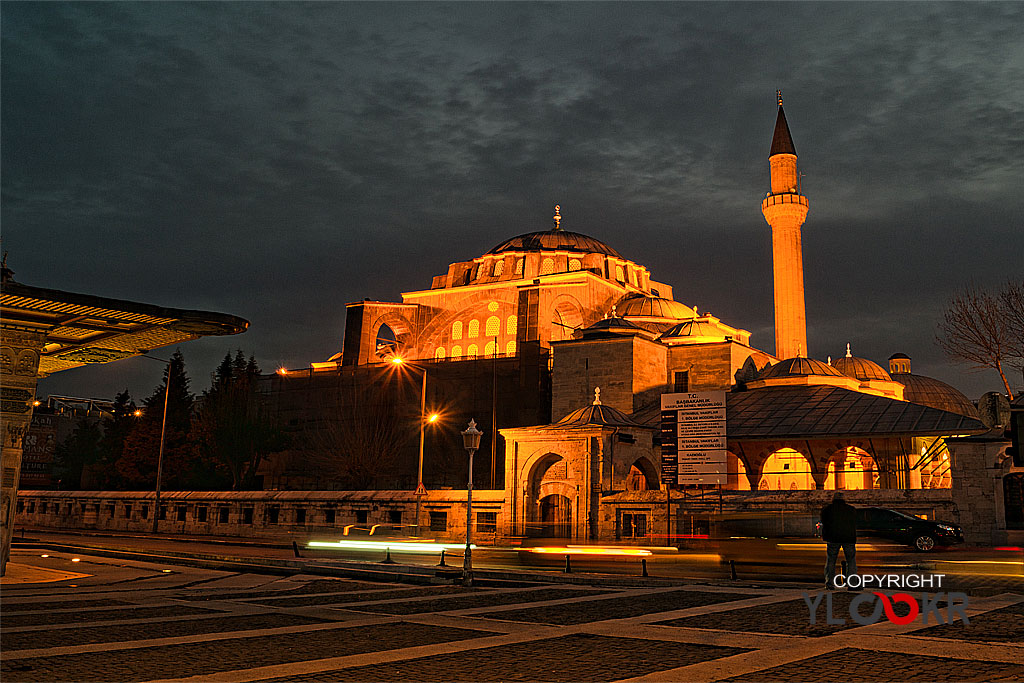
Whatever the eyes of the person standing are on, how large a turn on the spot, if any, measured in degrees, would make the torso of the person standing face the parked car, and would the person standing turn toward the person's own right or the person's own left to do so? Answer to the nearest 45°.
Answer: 0° — they already face it

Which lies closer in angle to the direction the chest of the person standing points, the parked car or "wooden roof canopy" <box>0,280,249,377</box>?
the parked car

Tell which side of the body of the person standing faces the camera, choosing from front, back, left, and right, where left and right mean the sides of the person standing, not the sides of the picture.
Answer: back

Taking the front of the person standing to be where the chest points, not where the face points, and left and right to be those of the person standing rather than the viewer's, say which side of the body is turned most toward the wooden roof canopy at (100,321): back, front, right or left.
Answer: left
